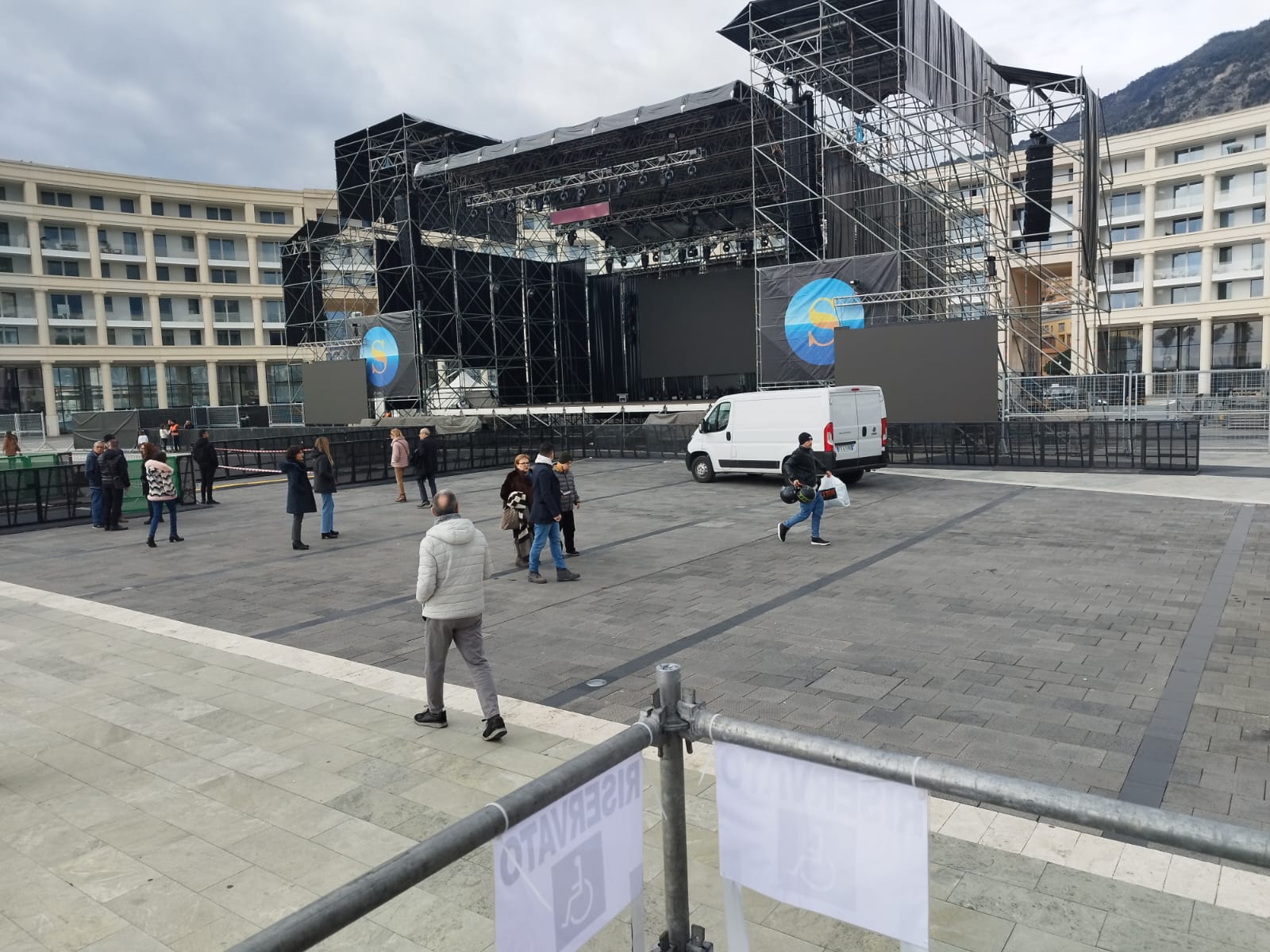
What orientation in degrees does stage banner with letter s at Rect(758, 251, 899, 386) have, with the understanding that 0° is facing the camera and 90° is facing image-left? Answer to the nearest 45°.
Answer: approximately 45°

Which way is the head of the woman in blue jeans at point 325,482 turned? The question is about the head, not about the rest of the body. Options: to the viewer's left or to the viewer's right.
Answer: to the viewer's left
